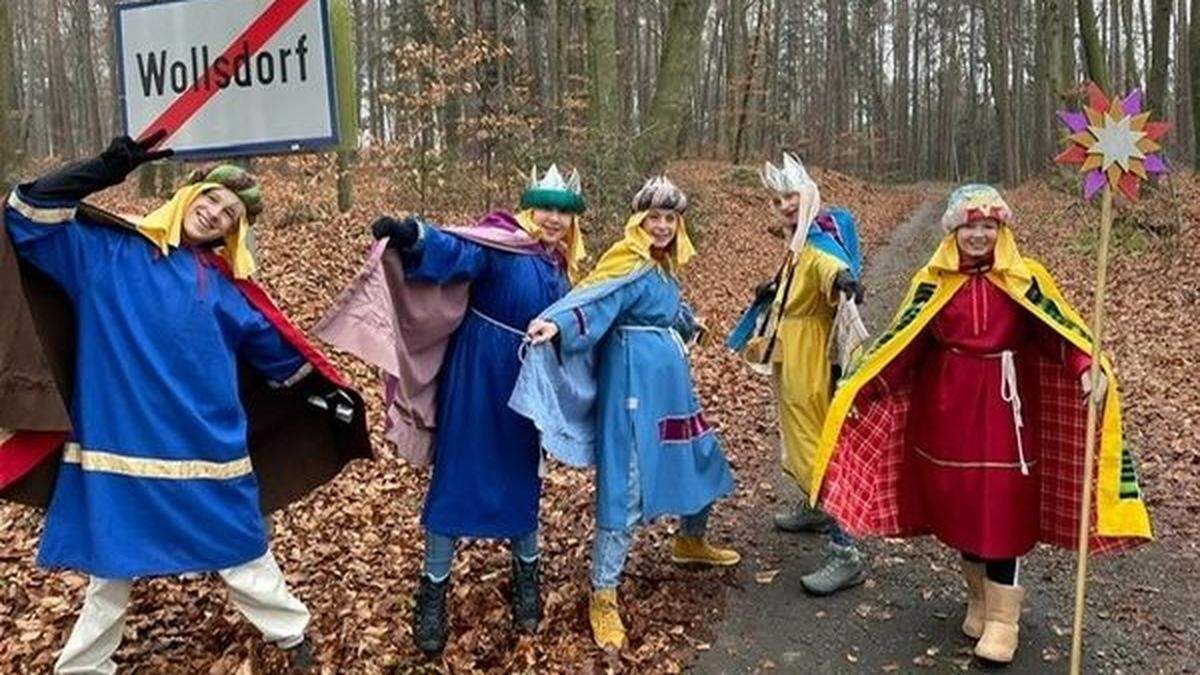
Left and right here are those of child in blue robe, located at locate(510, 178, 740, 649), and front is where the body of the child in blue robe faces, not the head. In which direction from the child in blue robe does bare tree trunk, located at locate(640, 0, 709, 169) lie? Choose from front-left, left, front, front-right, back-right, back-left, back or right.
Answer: back-left

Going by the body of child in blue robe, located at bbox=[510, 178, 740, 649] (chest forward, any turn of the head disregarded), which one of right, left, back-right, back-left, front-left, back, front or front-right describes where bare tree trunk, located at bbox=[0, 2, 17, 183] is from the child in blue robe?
back

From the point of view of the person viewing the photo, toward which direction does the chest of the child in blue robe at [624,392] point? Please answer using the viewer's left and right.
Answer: facing the viewer and to the right of the viewer

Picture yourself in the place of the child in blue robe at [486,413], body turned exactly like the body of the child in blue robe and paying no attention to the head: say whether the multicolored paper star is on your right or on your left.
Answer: on your left

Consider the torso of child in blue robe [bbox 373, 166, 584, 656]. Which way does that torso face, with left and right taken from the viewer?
facing the viewer

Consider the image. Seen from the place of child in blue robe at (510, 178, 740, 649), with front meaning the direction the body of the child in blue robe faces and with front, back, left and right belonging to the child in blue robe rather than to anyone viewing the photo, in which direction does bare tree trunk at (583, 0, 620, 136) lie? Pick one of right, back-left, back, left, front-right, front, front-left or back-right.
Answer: back-left

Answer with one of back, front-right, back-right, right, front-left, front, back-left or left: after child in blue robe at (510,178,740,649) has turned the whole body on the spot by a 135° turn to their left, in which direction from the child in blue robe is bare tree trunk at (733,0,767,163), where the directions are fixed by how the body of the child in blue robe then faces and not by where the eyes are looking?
front

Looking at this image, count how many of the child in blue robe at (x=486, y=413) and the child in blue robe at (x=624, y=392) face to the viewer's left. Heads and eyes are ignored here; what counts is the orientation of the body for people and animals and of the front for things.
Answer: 0

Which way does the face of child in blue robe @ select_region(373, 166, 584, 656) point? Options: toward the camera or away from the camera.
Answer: toward the camera

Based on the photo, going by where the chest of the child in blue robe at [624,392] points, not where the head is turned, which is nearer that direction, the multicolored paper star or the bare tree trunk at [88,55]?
the multicolored paper star

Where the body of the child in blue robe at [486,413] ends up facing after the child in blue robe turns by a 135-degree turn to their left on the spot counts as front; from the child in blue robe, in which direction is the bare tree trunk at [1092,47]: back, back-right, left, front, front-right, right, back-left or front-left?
front
